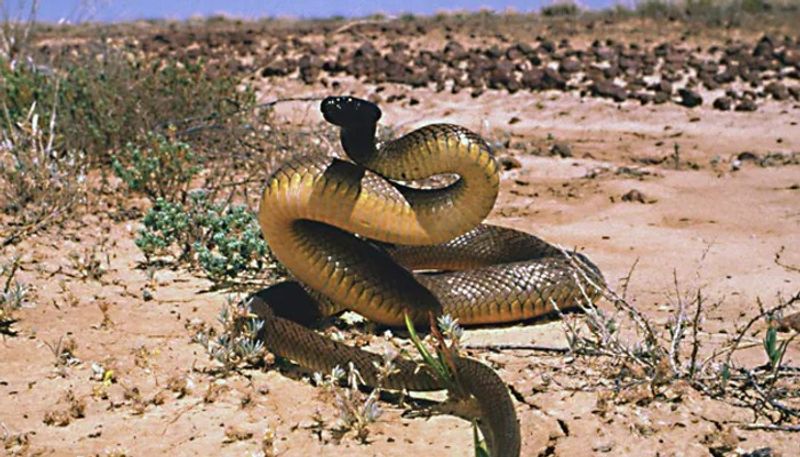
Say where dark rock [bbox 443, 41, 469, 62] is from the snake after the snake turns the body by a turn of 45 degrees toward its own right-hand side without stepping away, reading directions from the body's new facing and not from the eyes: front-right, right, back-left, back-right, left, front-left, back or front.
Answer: right

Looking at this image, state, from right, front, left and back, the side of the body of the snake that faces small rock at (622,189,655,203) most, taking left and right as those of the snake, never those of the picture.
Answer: back

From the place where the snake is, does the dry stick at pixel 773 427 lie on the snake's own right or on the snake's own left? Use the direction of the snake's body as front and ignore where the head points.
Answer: on the snake's own left

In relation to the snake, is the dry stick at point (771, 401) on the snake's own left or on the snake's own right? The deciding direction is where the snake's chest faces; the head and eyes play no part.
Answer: on the snake's own left

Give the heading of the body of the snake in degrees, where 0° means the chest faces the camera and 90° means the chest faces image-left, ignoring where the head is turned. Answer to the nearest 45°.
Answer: approximately 45°

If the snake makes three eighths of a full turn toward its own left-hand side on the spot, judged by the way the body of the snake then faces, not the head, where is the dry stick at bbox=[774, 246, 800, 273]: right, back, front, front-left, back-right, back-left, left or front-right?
front-left

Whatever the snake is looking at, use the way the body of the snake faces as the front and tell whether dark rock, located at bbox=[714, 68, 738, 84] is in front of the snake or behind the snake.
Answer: behind

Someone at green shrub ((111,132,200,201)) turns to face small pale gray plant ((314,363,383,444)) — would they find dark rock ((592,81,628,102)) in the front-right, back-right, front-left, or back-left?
back-left

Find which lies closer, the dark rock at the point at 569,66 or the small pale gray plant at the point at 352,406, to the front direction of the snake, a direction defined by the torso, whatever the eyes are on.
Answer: the small pale gray plant

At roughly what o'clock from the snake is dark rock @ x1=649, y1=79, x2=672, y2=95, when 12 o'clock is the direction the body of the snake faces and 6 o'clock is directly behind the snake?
The dark rock is roughly at 5 o'clock from the snake.

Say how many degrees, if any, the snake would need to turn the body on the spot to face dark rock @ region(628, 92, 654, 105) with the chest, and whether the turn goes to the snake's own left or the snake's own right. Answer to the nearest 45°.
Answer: approximately 135° to the snake's own right

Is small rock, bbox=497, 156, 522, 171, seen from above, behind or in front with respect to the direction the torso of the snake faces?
behind

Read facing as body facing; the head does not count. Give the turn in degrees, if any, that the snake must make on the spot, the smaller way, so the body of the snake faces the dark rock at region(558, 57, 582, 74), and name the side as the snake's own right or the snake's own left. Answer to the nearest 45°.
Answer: approximately 135° to the snake's own right
